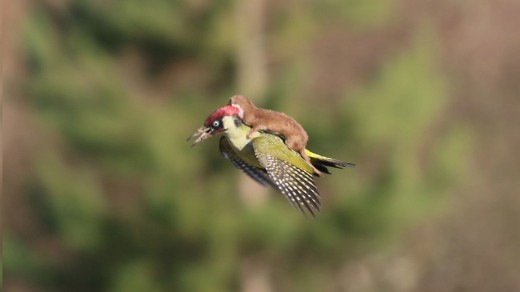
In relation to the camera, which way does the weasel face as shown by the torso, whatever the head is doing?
to the viewer's left
